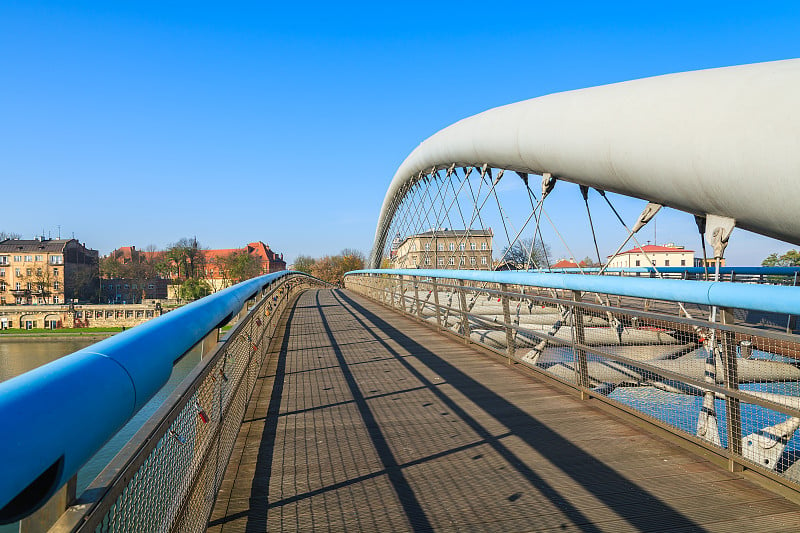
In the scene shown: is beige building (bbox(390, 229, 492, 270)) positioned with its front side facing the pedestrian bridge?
yes

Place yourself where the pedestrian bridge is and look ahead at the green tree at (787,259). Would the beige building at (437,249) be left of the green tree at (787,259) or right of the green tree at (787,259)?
left

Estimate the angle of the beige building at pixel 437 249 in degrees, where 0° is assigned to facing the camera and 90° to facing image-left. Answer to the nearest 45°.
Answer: approximately 0°

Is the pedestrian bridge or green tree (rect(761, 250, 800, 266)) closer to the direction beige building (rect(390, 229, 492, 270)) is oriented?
the pedestrian bridge

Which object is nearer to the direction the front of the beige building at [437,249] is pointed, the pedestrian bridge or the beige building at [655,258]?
the pedestrian bridge

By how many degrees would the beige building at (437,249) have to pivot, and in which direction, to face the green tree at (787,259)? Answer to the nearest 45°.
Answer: approximately 90° to its left

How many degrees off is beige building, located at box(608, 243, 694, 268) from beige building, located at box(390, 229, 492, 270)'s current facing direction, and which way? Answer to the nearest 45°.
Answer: approximately 135° to its left
